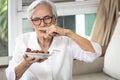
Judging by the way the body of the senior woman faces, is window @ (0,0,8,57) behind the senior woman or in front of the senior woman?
behind

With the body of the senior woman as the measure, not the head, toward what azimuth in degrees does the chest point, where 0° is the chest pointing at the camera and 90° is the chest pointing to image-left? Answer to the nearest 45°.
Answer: approximately 0°

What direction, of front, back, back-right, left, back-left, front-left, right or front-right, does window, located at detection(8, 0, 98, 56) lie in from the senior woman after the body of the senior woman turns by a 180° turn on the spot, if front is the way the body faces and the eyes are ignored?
front
